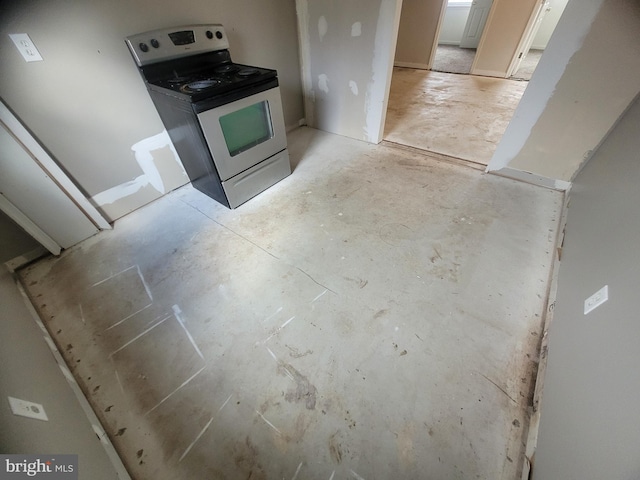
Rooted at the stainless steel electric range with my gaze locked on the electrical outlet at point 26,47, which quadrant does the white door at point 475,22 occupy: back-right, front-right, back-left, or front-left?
back-right

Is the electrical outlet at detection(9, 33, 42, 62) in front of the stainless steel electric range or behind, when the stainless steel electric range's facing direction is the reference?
behind

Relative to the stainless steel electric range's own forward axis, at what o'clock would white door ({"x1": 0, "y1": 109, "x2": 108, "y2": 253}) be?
The white door is roughly at 4 o'clock from the stainless steel electric range.

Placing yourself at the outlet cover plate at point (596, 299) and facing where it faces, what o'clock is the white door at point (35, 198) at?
The white door is roughly at 12 o'clock from the outlet cover plate.

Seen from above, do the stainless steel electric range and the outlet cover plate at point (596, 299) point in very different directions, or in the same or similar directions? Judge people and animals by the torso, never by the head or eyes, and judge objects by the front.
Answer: very different directions

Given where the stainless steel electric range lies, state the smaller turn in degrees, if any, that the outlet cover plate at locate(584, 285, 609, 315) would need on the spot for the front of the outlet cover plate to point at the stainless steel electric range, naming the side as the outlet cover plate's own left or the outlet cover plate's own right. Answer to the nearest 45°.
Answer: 0° — it already faces it

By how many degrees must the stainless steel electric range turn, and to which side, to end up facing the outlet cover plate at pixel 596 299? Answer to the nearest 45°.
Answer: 0° — it already faces it

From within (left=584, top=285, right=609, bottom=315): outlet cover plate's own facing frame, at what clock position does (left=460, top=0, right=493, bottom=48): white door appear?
The white door is roughly at 3 o'clock from the outlet cover plate.

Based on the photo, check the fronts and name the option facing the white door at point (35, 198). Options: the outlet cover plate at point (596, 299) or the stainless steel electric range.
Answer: the outlet cover plate

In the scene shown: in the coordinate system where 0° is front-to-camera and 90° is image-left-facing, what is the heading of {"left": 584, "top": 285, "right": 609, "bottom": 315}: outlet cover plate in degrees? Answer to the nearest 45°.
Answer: approximately 45°
